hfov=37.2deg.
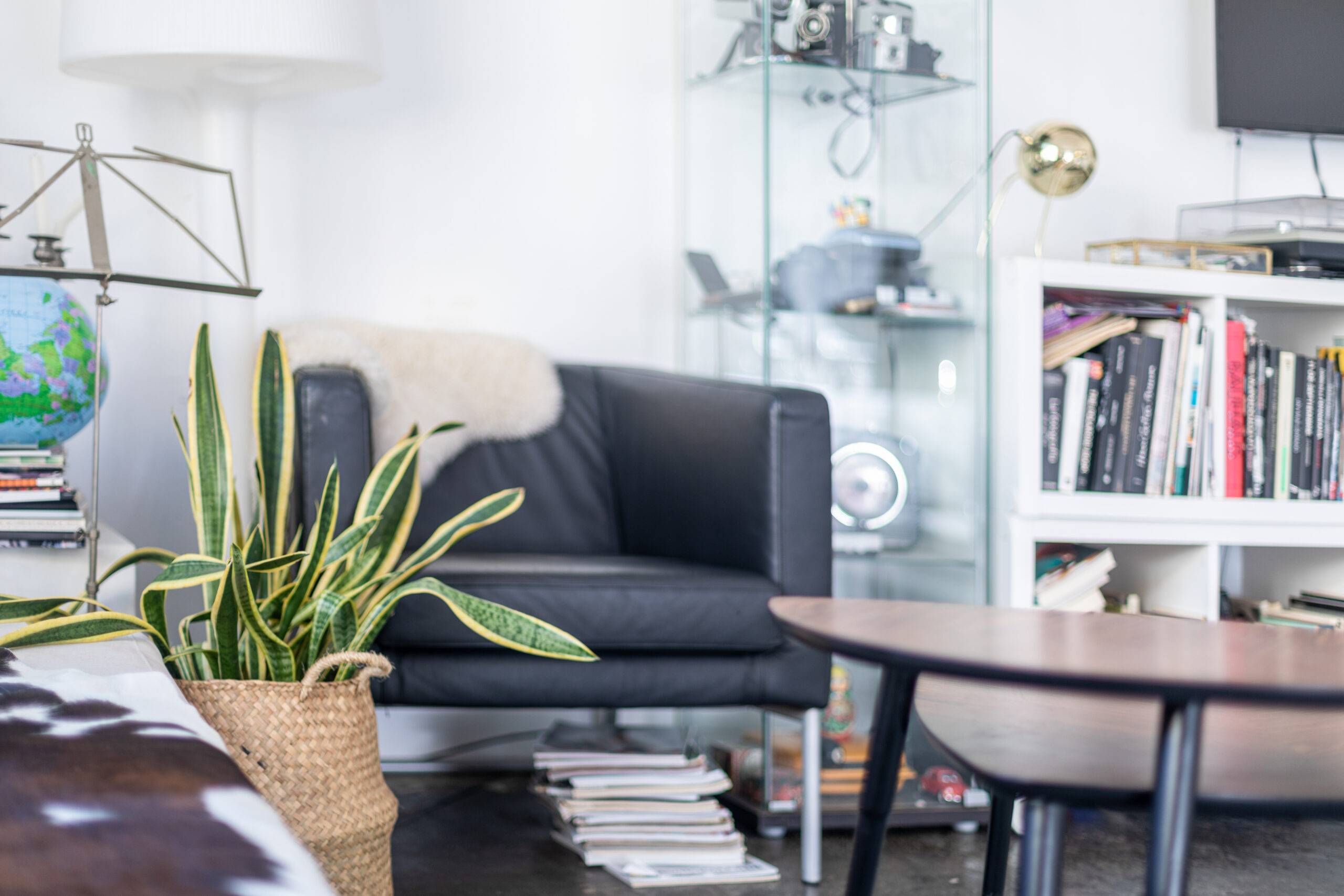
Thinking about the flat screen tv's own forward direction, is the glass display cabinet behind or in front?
in front

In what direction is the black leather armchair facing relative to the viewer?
toward the camera

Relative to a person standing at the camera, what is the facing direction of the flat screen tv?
facing the viewer

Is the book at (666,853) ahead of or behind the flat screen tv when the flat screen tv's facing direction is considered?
ahead

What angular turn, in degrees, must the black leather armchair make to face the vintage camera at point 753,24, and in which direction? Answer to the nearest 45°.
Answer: approximately 180°

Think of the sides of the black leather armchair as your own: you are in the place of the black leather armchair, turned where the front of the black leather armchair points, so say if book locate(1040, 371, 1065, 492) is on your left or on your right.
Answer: on your left
